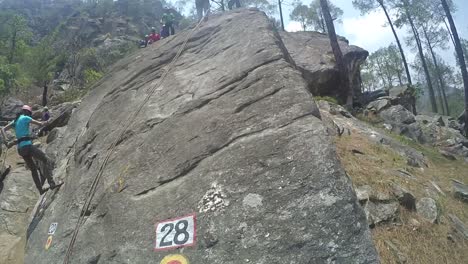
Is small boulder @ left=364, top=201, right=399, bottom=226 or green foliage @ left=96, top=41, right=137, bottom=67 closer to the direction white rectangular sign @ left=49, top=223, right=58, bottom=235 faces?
the small boulder

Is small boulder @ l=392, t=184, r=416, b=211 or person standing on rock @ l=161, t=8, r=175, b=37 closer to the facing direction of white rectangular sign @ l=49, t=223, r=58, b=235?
the small boulder

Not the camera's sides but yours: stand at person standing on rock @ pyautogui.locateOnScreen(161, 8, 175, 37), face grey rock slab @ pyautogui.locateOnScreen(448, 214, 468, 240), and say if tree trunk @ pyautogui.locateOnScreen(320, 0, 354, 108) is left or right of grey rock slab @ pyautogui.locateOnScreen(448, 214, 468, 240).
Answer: left

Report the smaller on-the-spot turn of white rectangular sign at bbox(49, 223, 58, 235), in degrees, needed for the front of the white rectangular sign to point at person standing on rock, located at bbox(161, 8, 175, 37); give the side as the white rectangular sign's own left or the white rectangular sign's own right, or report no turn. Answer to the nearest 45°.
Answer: approximately 135° to the white rectangular sign's own left

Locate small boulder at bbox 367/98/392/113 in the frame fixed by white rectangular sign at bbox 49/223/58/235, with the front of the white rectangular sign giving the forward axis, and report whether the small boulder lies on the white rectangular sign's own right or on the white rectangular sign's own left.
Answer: on the white rectangular sign's own left

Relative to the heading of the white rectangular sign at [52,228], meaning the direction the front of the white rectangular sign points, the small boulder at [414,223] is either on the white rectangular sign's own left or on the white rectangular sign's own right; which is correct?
on the white rectangular sign's own left

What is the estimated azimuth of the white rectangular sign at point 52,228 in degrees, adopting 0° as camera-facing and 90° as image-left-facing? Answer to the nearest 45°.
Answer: approximately 0°

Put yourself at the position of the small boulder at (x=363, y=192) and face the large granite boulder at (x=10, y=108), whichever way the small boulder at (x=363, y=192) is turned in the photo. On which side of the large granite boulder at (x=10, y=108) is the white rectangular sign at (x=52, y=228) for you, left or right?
left
